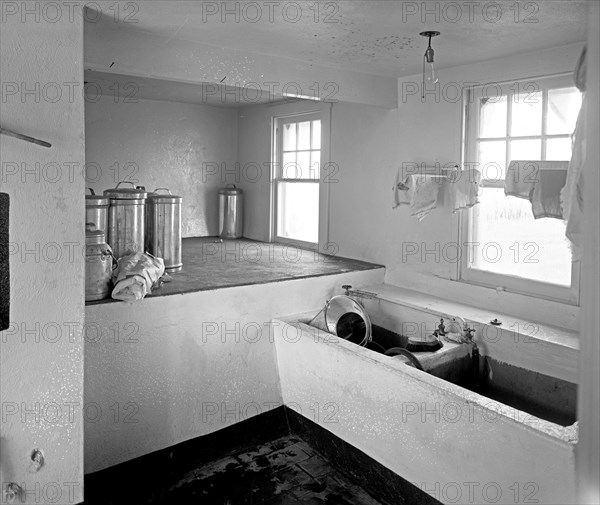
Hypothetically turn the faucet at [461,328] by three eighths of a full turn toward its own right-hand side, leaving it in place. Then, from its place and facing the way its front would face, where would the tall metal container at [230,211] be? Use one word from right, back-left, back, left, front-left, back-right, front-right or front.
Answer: front-left

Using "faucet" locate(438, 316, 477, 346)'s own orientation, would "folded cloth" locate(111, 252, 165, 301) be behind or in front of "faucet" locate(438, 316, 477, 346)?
in front

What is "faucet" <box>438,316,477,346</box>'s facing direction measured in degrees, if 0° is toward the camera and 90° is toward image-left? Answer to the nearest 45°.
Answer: approximately 45°

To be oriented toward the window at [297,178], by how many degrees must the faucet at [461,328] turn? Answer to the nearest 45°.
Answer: approximately 90° to its right

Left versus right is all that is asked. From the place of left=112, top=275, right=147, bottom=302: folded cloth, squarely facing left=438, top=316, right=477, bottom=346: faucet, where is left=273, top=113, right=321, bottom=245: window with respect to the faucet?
left

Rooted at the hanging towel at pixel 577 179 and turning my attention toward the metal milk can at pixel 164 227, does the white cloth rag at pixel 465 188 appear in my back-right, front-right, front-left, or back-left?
front-right

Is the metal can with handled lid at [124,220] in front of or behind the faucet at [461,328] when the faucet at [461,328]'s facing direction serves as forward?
in front

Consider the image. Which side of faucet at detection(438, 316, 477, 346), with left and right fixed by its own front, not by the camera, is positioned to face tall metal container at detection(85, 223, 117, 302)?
front

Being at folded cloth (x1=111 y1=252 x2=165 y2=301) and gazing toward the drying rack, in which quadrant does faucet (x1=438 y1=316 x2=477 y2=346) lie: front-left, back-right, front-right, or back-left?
front-right

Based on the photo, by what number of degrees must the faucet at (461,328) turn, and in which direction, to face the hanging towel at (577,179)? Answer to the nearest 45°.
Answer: approximately 45° to its left

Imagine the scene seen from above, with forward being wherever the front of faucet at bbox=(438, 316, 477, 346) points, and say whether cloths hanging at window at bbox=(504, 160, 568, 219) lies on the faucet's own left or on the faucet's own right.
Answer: on the faucet's own left

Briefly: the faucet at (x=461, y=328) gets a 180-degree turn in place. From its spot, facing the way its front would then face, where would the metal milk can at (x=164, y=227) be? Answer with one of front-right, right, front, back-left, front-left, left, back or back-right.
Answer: back-left

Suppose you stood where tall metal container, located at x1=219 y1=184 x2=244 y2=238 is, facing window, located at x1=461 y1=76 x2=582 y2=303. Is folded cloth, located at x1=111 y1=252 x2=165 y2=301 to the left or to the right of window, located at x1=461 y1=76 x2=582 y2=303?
right
